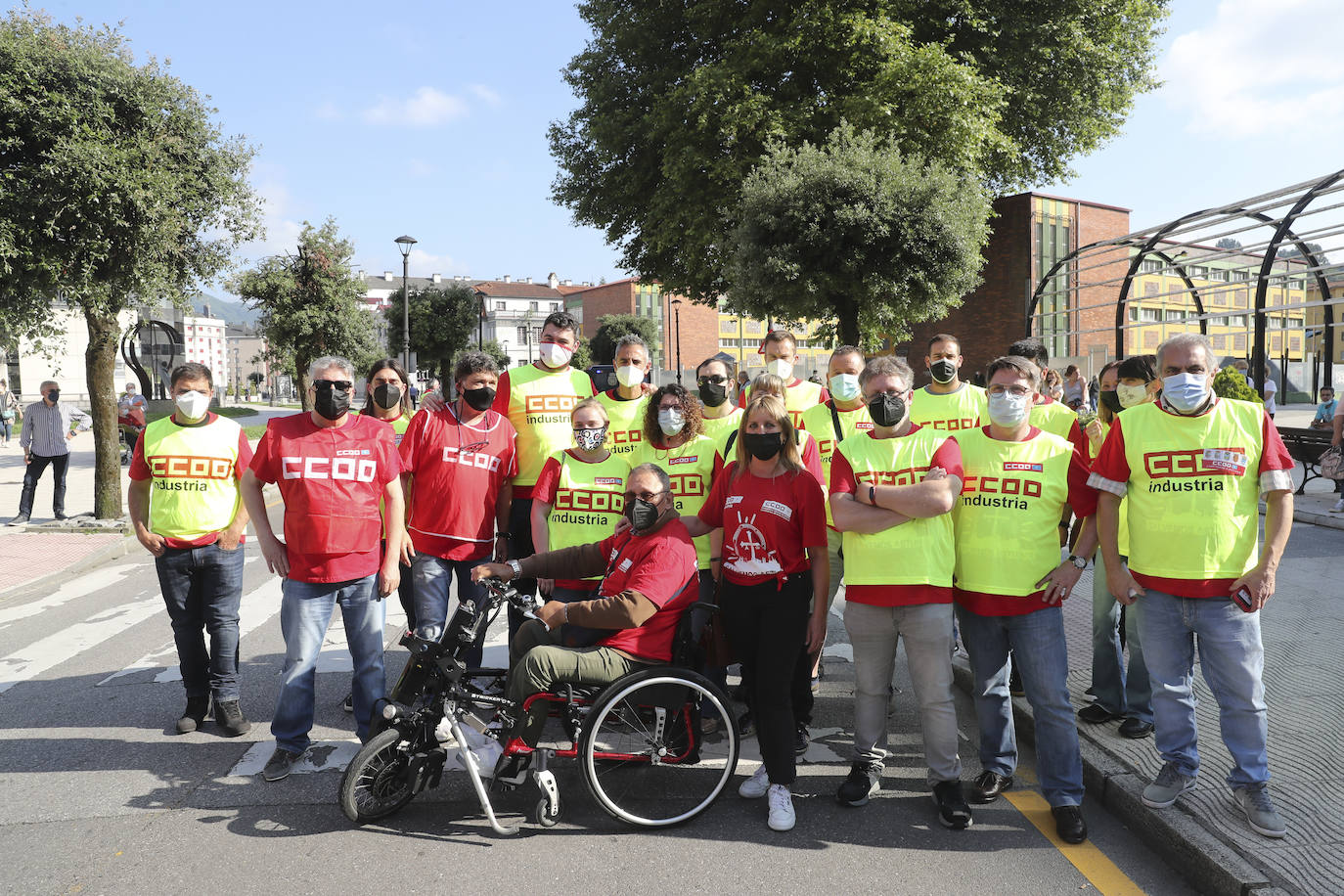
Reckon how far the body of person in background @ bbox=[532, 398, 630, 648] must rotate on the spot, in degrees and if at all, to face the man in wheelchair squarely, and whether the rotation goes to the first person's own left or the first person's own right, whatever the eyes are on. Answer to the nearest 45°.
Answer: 0° — they already face them

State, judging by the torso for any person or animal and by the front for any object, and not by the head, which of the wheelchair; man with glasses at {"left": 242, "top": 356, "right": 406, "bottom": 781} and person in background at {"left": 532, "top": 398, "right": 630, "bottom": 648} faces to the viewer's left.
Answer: the wheelchair

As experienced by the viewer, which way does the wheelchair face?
facing to the left of the viewer

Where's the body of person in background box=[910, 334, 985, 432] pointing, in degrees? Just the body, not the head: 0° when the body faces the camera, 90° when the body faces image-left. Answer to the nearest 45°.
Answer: approximately 0°

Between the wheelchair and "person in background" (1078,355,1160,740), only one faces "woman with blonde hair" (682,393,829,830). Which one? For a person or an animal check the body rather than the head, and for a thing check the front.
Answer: the person in background

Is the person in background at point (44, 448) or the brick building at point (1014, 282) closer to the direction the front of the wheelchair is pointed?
the person in background

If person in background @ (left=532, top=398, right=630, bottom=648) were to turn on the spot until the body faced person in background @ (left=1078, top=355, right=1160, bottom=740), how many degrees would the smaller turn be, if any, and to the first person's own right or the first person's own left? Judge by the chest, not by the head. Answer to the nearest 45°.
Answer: approximately 90° to the first person's own left

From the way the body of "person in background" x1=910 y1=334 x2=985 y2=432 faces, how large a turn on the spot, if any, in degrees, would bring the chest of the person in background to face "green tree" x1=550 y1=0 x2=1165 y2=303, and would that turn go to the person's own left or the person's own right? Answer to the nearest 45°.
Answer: approximately 180°

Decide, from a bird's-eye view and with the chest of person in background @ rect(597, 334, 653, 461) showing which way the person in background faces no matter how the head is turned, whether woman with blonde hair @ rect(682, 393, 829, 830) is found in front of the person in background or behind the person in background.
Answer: in front

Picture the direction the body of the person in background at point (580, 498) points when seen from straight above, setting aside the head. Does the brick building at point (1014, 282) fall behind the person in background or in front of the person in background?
behind

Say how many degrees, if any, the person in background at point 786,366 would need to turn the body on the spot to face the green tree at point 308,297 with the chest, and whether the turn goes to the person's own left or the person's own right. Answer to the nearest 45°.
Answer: approximately 135° to the person's own right

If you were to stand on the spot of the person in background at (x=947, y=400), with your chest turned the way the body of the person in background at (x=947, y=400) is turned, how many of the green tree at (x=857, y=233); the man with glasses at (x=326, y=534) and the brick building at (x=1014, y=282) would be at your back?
2
